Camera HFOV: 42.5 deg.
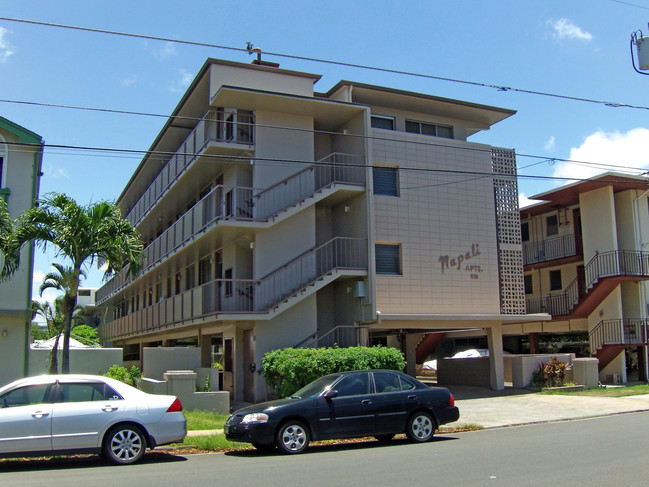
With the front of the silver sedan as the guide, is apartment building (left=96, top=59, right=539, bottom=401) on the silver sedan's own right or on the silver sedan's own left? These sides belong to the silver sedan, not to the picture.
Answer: on the silver sedan's own right

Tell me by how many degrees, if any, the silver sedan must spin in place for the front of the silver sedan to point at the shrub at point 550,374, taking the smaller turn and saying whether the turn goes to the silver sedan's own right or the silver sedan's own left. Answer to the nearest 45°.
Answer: approximately 135° to the silver sedan's own right

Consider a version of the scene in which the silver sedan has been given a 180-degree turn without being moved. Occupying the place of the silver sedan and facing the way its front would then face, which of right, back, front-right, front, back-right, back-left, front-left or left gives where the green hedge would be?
front-left

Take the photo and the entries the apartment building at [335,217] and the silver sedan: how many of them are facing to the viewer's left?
1

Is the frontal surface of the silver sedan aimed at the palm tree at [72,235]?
no

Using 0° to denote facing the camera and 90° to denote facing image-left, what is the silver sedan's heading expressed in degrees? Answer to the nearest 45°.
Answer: approximately 90°

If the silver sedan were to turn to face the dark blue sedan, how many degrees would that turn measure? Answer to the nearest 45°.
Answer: approximately 180°

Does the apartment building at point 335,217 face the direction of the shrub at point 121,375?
no

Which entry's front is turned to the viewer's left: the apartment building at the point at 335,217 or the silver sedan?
the silver sedan

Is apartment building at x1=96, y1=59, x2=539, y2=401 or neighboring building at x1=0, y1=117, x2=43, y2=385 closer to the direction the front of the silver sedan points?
the neighboring building

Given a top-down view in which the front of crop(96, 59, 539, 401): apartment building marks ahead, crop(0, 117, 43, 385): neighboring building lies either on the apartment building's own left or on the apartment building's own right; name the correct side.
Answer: on the apartment building's own right

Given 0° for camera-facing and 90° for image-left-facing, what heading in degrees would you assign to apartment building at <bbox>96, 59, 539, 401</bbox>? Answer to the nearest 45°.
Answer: approximately 315°

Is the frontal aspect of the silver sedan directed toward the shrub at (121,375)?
no

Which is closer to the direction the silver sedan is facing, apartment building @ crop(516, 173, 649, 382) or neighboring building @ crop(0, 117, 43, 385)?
the neighboring building
